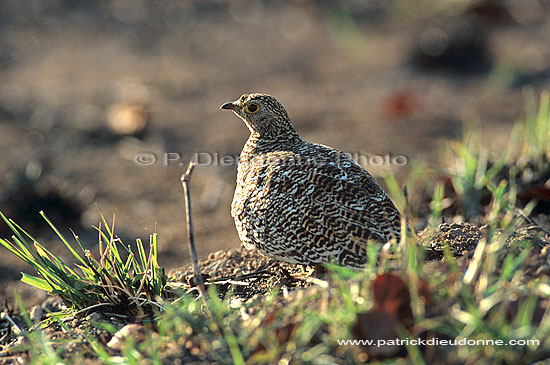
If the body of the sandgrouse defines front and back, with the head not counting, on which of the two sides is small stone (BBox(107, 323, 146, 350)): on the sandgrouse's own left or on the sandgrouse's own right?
on the sandgrouse's own left

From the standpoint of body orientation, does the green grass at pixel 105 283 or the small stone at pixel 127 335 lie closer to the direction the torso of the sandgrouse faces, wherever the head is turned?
the green grass

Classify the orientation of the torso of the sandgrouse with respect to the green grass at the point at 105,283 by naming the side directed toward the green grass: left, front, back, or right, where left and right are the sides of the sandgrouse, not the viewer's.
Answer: front

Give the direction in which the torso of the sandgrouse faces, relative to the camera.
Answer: to the viewer's left

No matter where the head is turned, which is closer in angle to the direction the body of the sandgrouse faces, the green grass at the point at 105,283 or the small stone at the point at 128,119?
the green grass

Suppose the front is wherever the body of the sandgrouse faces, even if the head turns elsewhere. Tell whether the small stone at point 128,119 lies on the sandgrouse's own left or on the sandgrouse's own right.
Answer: on the sandgrouse's own right
